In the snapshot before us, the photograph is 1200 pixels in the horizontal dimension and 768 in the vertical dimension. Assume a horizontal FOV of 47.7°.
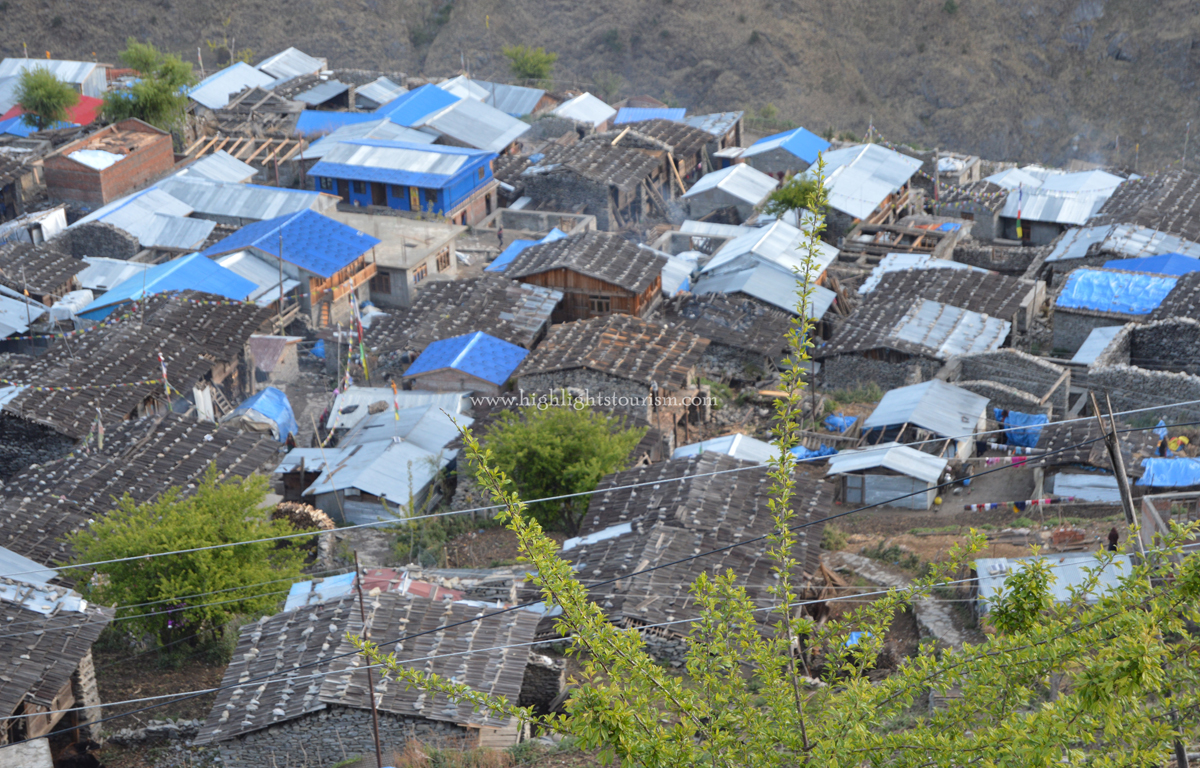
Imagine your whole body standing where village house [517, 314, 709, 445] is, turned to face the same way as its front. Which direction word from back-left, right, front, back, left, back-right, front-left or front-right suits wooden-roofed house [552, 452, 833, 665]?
front-right

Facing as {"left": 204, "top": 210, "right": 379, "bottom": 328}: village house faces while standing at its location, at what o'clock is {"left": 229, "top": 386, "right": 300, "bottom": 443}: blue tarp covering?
The blue tarp covering is roughly at 2 o'clock from the village house.

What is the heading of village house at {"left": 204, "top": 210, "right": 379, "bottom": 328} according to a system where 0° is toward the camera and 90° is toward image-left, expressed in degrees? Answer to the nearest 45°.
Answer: approximately 315°

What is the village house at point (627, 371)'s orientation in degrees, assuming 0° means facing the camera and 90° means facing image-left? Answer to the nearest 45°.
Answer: approximately 315°

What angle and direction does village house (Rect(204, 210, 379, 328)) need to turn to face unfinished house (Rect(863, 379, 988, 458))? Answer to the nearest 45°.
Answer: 0° — it already faces it

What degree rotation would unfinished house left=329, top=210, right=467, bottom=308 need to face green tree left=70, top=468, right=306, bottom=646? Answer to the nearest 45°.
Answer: approximately 45° to its right

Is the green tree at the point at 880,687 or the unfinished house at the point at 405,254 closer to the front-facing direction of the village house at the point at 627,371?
the green tree

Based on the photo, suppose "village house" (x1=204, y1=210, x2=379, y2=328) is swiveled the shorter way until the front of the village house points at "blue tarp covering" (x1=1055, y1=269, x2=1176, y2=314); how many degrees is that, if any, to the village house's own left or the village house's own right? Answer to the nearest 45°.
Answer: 0° — it already faces it
